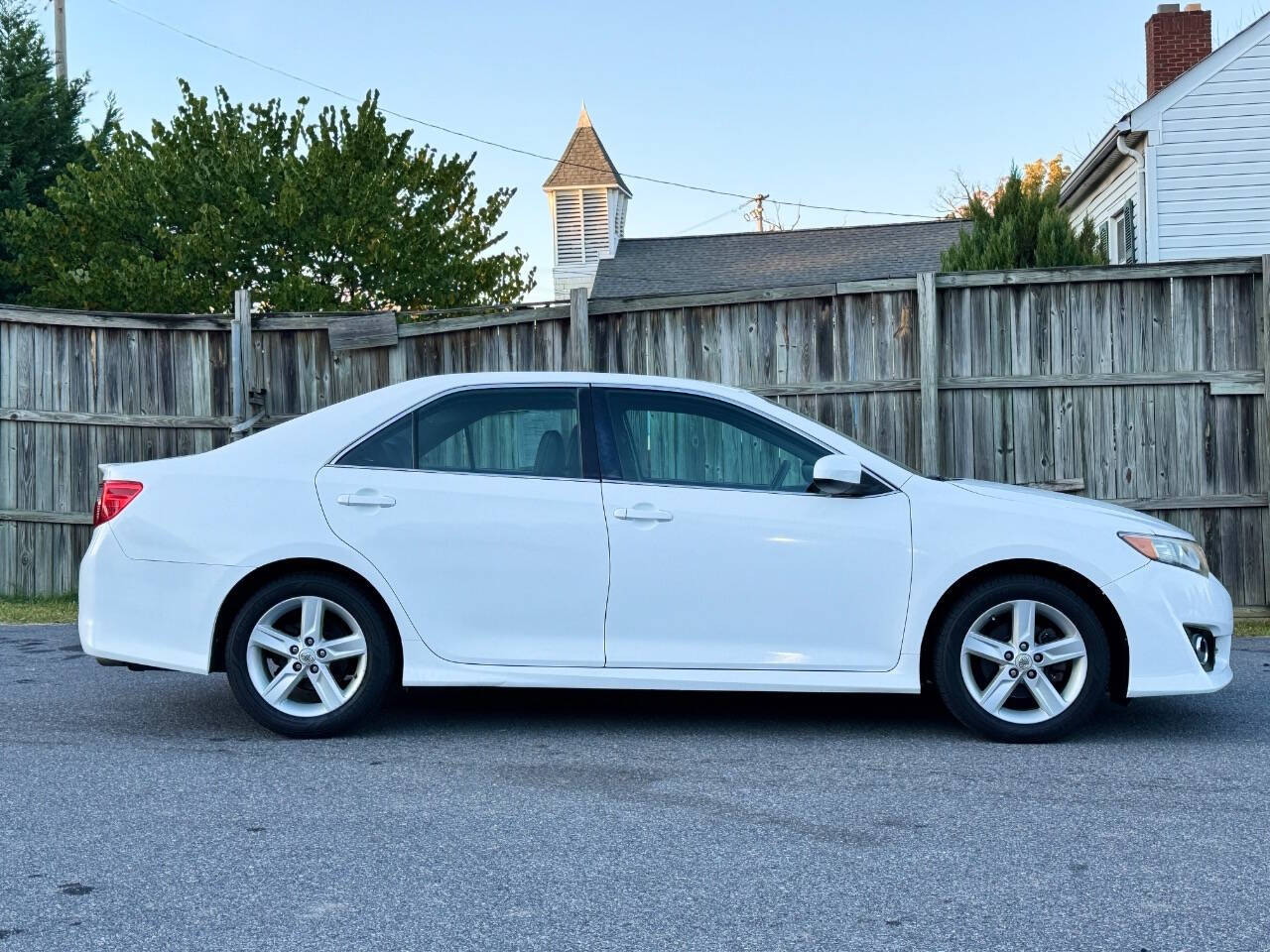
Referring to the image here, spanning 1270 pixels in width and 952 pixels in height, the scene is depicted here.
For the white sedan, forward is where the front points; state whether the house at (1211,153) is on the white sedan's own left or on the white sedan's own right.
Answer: on the white sedan's own left

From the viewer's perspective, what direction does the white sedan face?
to the viewer's right

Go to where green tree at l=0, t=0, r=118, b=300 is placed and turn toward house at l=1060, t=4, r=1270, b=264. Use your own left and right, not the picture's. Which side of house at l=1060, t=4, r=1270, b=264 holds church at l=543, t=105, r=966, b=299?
left

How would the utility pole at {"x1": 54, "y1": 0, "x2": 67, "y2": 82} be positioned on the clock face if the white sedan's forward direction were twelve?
The utility pole is roughly at 8 o'clock from the white sedan.

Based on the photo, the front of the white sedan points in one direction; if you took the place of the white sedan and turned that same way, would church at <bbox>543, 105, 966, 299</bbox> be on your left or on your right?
on your left

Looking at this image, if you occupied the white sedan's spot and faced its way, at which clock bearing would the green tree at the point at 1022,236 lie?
The green tree is roughly at 10 o'clock from the white sedan.

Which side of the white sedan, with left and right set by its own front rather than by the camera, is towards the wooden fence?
left

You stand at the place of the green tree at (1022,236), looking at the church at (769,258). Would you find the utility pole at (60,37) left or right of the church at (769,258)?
left
